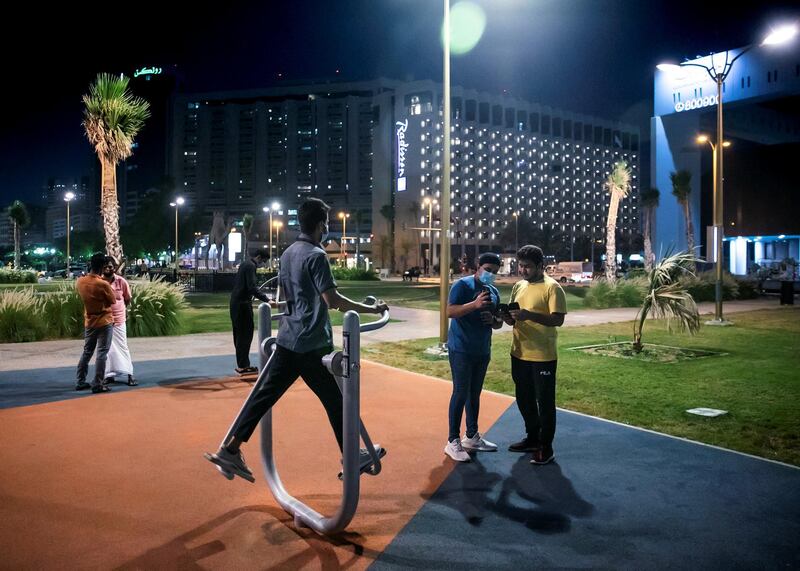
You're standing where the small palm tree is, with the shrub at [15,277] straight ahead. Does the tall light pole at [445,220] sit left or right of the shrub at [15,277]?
left

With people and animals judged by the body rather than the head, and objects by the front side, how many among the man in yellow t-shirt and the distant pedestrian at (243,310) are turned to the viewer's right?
1

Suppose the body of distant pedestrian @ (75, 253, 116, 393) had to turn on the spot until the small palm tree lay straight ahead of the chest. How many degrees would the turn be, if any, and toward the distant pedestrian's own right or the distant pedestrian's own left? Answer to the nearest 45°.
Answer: approximately 45° to the distant pedestrian's own right

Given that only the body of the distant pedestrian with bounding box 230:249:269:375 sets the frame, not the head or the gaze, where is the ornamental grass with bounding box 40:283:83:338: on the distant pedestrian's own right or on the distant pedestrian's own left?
on the distant pedestrian's own left

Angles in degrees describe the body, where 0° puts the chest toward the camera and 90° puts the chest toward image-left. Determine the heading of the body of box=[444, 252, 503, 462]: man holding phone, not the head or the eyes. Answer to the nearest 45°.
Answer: approximately 315°

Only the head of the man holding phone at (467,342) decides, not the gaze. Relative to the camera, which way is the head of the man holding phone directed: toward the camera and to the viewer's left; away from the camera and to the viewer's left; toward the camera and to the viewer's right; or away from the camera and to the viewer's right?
toward the camera and to the viewer's right

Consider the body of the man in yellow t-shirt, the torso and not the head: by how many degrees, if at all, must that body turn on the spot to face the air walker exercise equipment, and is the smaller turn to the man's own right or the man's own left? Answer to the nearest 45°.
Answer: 0° — they already face it

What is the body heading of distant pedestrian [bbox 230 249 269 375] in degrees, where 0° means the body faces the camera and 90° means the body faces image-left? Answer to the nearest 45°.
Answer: approximately 270°

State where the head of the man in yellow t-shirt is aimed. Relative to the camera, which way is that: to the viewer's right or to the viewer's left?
to the viewer's left

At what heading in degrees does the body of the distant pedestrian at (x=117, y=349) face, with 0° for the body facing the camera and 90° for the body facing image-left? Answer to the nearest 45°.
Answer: approximately 45°

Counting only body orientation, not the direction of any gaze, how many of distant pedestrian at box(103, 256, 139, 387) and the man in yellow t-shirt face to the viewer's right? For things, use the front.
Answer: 0
